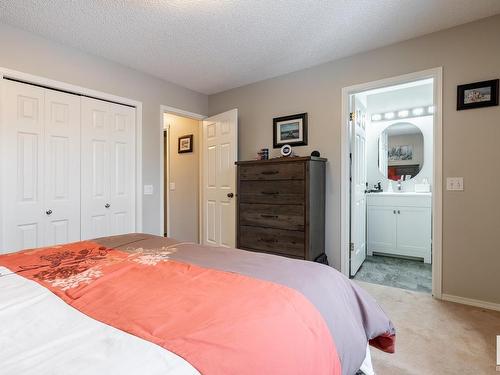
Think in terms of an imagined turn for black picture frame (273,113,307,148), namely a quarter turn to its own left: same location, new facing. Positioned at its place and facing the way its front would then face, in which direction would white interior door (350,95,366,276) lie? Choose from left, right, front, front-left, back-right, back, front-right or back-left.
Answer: front-left

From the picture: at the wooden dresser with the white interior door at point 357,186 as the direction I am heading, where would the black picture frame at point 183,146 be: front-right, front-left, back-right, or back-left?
back-left

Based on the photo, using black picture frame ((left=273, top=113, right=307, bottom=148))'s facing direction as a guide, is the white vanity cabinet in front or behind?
behind

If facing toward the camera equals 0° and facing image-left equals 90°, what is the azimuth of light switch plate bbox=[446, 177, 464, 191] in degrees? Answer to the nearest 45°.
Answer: approximately 0°

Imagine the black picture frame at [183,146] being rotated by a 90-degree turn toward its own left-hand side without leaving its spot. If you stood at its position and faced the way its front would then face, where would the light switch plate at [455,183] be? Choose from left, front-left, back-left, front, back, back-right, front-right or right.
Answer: front

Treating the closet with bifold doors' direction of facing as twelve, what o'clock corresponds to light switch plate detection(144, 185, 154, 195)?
The light switch plate is roughly at 10 o'clock from the closet with bifold doors.

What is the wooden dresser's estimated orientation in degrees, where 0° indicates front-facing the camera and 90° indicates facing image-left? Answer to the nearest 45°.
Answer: approximately 45°

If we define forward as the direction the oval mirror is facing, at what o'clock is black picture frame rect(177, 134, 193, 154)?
The black picture frame is roughly at 2 o'clock from the oval mirror.

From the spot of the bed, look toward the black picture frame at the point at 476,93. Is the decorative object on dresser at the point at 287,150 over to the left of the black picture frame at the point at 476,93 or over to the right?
left

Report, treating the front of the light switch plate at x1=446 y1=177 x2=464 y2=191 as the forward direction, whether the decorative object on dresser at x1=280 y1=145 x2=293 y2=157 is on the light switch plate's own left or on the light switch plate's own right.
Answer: on the light switch plate's own right

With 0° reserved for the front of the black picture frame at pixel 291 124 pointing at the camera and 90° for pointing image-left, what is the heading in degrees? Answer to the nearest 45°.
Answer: approximately 45°

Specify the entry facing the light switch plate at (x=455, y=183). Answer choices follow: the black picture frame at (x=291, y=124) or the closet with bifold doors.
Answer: the closet with bifold doors

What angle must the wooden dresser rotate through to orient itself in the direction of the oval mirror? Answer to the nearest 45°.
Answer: approximately 180°
